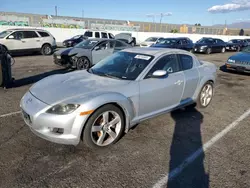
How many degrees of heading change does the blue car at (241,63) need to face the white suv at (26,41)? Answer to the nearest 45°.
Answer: approximately 45° to its right

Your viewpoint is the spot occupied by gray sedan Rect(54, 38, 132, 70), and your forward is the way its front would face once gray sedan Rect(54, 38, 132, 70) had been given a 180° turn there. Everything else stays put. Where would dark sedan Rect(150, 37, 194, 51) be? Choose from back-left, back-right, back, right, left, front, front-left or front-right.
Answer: front

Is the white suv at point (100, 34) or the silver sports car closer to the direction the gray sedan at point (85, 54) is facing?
the silver sports car

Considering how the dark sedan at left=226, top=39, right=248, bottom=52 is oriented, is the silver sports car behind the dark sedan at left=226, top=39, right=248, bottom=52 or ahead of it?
ahead

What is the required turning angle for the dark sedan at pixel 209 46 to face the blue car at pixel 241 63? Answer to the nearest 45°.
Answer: approximately 45° to its left

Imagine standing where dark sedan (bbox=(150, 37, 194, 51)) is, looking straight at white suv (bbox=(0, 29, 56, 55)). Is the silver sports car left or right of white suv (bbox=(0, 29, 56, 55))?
left

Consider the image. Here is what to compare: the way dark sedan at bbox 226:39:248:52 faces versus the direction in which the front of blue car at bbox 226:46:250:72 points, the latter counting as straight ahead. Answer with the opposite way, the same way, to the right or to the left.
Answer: the same way

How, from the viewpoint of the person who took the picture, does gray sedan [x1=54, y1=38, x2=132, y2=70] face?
facing the viewer and to the left of the viewer

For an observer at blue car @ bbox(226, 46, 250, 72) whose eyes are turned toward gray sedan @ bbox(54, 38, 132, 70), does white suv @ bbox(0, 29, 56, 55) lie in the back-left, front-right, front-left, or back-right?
front-right

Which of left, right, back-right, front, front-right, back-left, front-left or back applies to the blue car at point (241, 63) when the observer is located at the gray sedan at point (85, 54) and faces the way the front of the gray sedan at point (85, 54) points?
back-left

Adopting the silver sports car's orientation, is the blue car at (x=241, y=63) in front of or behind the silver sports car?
behind
